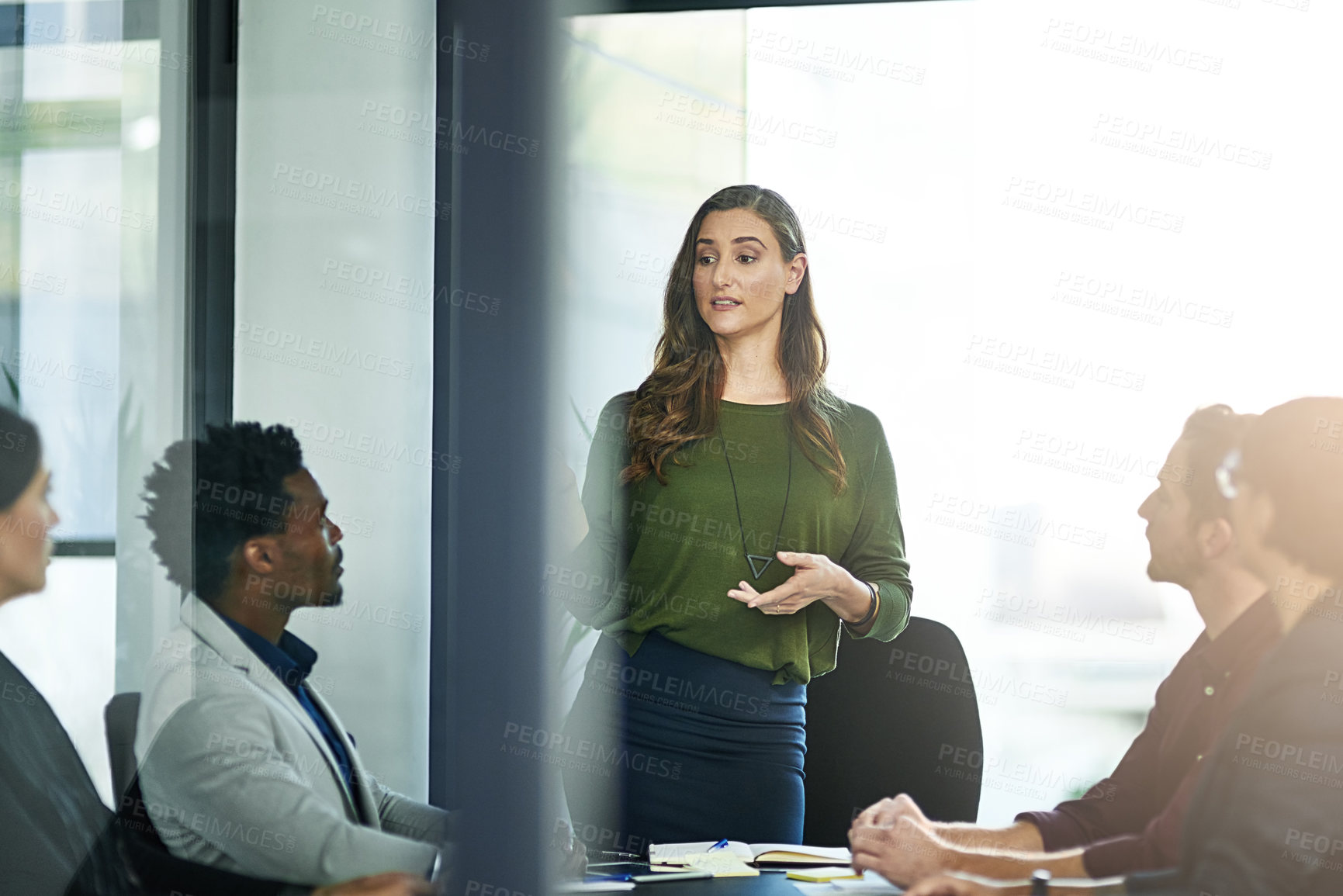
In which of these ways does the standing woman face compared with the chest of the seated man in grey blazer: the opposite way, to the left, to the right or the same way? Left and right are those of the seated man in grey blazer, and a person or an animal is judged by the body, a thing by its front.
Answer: to the right

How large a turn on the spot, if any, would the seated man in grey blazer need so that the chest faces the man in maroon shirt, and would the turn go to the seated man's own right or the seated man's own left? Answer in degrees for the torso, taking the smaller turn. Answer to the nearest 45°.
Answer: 0° — they already face them

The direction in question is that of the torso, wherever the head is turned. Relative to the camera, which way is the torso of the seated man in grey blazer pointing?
to the viewer's right

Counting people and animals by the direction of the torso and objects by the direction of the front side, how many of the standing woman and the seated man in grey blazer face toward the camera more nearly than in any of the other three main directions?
1

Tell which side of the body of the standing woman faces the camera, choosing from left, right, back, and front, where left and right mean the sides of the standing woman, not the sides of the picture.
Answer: front

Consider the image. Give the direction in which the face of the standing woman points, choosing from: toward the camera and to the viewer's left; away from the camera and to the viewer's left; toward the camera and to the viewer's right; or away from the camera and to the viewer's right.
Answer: toward the camera and to the viewer's left

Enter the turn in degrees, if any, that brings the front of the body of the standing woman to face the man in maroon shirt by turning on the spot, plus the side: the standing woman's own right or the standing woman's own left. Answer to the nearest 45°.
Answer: approximately 90° to the standing woman's own left

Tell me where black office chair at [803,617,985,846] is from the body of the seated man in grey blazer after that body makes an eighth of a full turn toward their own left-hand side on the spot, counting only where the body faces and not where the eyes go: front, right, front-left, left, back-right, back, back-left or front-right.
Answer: front-right
